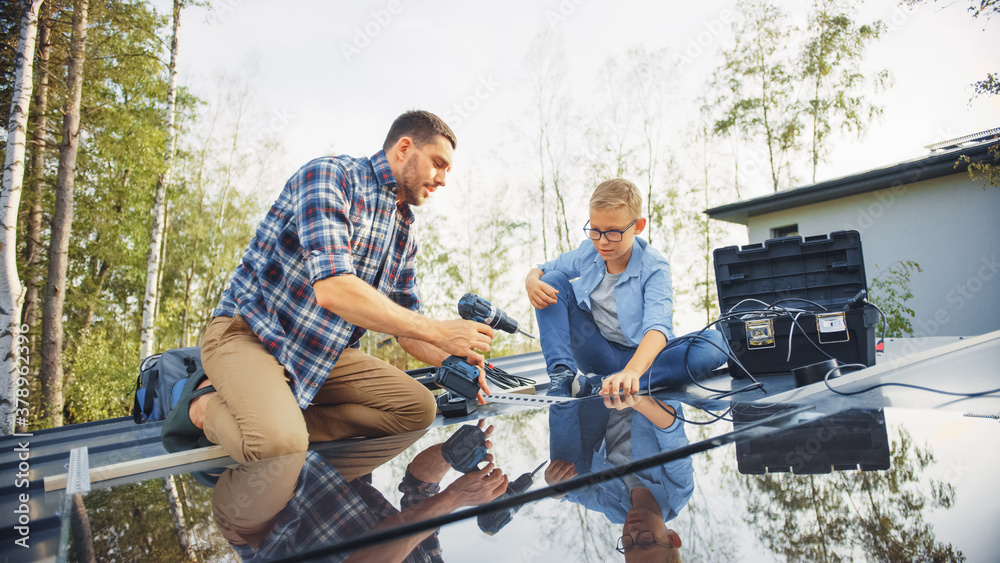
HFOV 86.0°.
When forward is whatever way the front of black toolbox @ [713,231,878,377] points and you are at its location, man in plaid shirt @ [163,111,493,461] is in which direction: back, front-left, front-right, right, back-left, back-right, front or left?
front-right

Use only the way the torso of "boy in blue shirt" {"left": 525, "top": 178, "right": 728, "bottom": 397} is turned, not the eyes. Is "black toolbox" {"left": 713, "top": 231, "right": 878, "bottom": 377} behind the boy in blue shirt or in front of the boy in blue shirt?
behind

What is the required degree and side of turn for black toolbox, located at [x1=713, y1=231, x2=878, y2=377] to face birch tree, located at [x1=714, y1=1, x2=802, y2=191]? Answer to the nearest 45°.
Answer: approximately 180°

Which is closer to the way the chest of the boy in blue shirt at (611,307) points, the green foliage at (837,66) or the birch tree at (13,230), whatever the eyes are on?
the birch tree

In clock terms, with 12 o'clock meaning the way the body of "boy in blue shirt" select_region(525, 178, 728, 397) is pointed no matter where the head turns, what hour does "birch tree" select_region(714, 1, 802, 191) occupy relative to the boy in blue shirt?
The birch tree is roughly at 5 o'clock from the boy in blue shirt.

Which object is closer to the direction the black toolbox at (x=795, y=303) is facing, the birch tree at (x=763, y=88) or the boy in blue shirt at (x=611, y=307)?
the boy in blue shirt

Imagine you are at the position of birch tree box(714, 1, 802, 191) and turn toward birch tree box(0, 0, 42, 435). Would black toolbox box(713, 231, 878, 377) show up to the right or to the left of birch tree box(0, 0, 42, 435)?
left

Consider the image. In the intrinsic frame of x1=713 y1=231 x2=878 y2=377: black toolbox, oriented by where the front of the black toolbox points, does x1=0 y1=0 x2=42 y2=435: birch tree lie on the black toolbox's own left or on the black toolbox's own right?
on the black toolbox's own right

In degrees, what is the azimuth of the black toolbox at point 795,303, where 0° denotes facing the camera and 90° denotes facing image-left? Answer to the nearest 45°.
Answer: approximately 0°

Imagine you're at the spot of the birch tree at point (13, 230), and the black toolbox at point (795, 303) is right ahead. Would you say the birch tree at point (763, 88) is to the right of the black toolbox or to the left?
left
